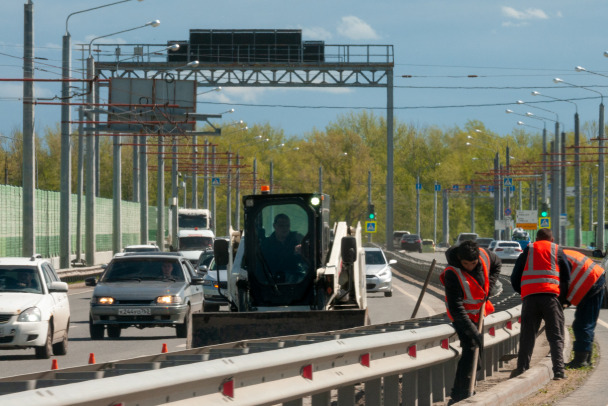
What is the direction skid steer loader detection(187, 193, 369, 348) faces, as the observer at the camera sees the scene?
facing the viewer

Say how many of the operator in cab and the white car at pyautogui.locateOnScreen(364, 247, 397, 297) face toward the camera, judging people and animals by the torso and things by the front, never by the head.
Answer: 2

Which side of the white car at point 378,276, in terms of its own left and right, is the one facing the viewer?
front

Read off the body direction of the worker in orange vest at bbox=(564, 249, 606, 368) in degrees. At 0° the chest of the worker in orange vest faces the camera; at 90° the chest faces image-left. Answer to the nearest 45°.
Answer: approximately 90°

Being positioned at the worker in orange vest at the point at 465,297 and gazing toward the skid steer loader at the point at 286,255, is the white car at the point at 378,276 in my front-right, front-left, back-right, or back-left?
front-right

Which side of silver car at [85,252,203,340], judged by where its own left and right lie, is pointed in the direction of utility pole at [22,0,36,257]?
back

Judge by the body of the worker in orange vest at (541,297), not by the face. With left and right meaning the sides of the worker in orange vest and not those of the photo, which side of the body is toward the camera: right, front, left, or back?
back

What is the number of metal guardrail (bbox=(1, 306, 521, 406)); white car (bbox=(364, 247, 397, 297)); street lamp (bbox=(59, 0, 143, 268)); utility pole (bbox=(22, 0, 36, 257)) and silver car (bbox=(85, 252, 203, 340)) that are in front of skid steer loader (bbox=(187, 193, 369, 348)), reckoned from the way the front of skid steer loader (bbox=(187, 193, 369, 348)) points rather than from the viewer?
1
